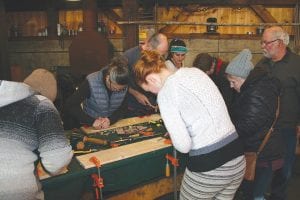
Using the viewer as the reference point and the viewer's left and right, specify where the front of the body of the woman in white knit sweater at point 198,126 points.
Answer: facing away from the viewer and to the left of the viewer

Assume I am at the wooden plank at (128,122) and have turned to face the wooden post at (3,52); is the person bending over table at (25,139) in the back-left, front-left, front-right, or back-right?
back-left

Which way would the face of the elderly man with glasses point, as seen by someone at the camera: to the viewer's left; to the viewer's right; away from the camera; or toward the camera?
to the viewer's left

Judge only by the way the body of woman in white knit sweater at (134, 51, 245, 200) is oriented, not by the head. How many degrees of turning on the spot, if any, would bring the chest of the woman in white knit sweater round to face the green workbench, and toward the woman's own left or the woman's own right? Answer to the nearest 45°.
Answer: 0° — they already face it

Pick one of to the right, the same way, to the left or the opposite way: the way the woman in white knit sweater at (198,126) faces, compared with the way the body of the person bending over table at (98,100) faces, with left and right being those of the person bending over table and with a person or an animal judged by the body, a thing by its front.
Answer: the opposite way

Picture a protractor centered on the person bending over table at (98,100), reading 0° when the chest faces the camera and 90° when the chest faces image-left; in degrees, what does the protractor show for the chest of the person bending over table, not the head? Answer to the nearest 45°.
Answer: approximately 315°

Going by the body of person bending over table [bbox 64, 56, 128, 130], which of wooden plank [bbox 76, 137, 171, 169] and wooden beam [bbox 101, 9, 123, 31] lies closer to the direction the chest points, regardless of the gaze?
the wooden plank

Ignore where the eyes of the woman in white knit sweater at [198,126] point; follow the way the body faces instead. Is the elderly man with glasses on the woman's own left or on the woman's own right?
on the woman's own right

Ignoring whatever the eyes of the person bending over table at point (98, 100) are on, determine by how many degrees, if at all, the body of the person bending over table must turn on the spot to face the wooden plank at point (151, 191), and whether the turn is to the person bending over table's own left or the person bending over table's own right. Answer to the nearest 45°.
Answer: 0° — they already face it

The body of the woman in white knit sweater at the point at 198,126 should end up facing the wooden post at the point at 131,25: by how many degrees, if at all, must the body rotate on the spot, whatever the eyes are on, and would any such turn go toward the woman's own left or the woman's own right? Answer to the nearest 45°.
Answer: approximately 45° to the woman's own right

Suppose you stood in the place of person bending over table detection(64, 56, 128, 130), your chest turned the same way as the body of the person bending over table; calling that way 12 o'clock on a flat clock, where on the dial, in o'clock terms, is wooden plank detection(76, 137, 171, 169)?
The wooden plank is roughly at 1 o'clock from the person bending over table.

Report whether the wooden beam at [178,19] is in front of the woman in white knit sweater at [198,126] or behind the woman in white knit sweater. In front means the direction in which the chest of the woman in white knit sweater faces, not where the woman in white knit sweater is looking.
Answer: in front

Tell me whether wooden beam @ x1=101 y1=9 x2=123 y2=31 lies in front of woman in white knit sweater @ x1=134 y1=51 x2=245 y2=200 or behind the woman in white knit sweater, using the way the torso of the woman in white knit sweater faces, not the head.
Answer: in front
